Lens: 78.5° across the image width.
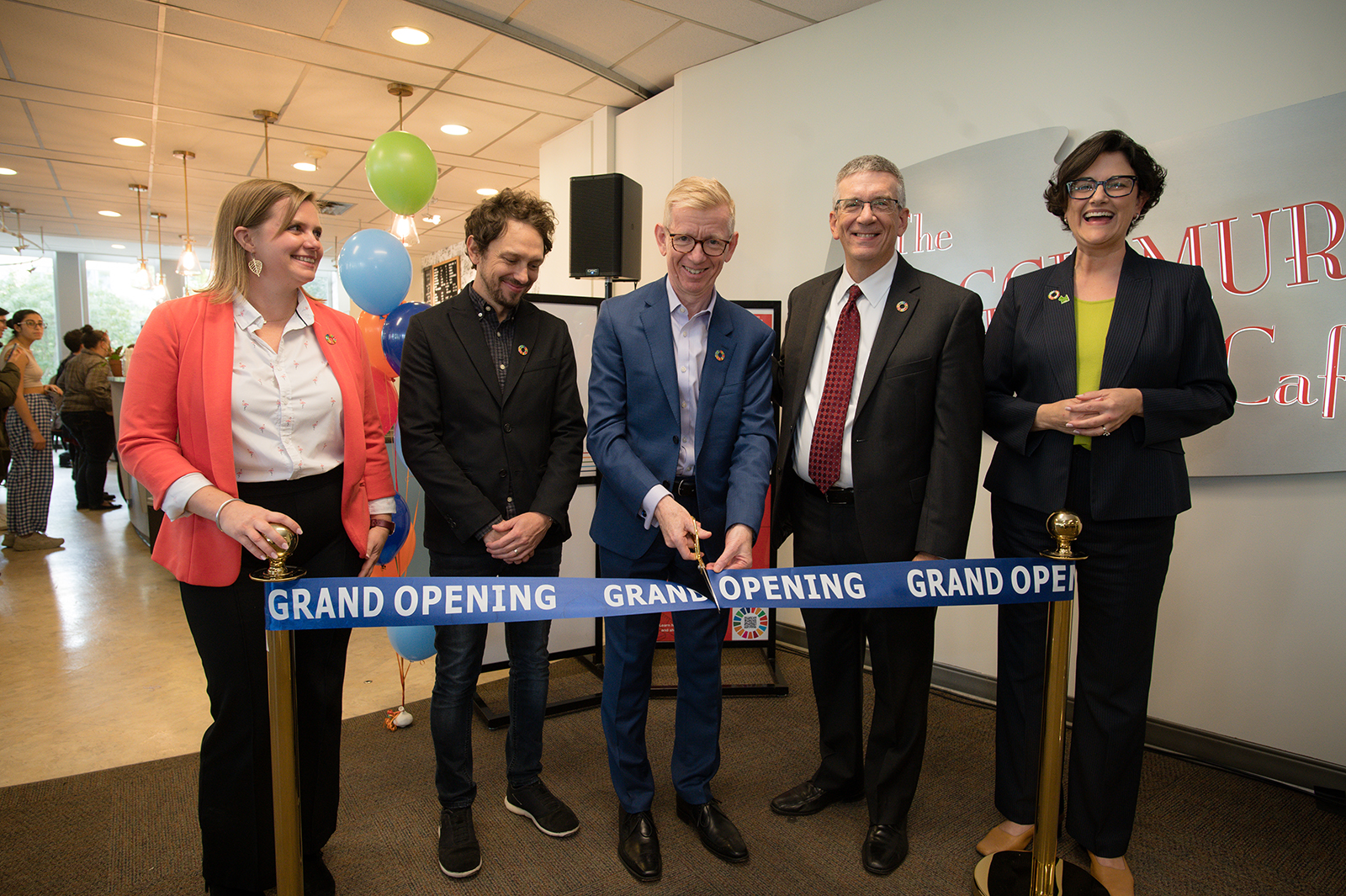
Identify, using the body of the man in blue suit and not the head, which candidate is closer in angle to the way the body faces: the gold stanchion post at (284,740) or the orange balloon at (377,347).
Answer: the gold stanchion post

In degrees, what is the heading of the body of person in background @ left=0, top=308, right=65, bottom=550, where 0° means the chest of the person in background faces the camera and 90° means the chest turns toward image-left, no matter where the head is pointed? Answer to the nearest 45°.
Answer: approximately 270°

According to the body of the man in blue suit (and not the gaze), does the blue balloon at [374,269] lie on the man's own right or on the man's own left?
on the man's own right

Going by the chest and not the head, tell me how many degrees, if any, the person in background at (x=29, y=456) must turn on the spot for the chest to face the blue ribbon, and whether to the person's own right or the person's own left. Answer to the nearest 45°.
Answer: approximately 90° to the person's own right

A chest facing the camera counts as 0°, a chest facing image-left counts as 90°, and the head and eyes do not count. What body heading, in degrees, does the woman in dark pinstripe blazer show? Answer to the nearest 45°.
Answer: approximately 0°
